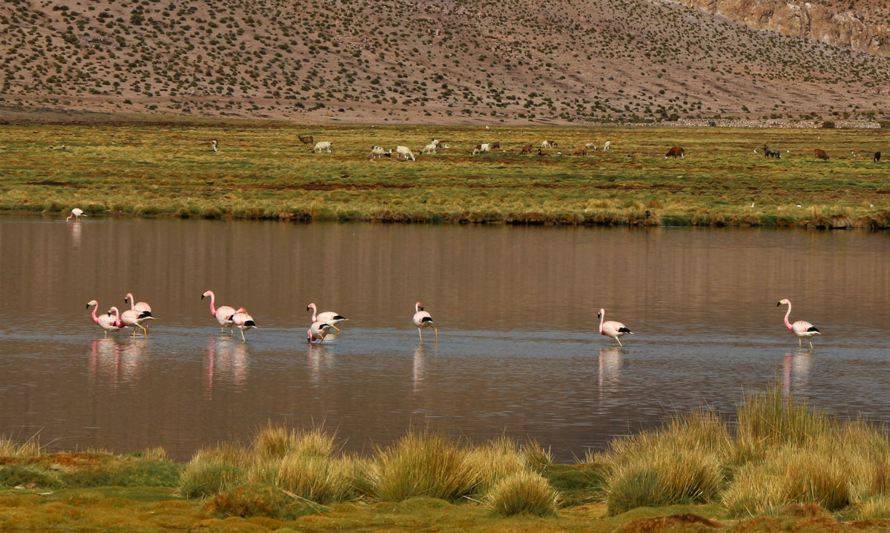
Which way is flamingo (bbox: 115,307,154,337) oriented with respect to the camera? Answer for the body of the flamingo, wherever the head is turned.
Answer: to the viewer's left

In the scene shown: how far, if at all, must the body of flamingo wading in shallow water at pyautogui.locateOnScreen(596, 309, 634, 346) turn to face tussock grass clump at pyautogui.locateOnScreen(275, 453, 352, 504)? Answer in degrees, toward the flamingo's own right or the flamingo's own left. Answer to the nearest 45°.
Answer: approximately 90° to the flamingo's own left

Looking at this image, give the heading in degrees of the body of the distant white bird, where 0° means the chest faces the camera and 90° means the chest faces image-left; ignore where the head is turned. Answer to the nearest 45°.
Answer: approximately 90°

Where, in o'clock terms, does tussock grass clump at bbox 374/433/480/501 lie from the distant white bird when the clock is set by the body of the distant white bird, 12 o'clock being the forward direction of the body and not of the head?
The tussock grass clump is roughly at 9 o'clock from the distant white bird.

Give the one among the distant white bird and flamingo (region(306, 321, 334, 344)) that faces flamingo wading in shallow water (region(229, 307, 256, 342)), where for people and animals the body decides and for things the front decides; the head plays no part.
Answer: the flamingo

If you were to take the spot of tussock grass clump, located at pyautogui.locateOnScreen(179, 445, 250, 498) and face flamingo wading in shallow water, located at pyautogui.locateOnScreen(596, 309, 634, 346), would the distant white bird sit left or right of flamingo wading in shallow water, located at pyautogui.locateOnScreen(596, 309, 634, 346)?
left

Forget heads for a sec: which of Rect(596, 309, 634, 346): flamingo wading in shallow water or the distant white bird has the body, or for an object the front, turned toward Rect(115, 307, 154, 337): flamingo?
the flamingo wading in shallow water

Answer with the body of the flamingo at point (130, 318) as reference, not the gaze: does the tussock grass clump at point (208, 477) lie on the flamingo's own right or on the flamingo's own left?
on the flamingo's own left

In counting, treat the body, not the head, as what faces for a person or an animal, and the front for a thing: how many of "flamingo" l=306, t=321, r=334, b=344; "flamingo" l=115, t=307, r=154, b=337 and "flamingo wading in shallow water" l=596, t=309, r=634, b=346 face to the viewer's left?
3

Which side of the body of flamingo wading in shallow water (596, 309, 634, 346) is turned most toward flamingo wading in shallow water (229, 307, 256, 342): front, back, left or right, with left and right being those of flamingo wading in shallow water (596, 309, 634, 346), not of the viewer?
front

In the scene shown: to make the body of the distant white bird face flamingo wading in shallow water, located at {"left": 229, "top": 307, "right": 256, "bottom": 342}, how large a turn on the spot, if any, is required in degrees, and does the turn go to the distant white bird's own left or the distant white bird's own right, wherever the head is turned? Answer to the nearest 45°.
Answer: approximately 90° to the distant white bird's own left

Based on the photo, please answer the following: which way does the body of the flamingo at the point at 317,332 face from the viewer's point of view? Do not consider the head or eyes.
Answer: to the viewer's left

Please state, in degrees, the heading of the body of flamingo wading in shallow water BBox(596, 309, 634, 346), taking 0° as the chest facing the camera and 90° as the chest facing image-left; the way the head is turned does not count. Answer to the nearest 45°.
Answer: approximately 90°

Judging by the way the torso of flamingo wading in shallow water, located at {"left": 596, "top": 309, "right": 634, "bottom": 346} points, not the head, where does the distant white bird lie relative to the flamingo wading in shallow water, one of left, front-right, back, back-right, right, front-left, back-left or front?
front-right

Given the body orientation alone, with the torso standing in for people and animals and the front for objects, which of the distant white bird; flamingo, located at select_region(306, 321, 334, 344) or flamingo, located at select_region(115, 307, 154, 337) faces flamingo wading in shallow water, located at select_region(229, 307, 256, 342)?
flamingo, located at select_region(306, 321, 334, 344)

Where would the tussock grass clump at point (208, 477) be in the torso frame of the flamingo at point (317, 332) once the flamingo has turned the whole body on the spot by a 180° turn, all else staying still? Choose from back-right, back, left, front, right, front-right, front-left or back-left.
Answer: right

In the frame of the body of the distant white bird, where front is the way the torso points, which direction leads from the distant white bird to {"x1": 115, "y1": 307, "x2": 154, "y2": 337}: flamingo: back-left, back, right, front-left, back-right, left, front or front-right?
left
